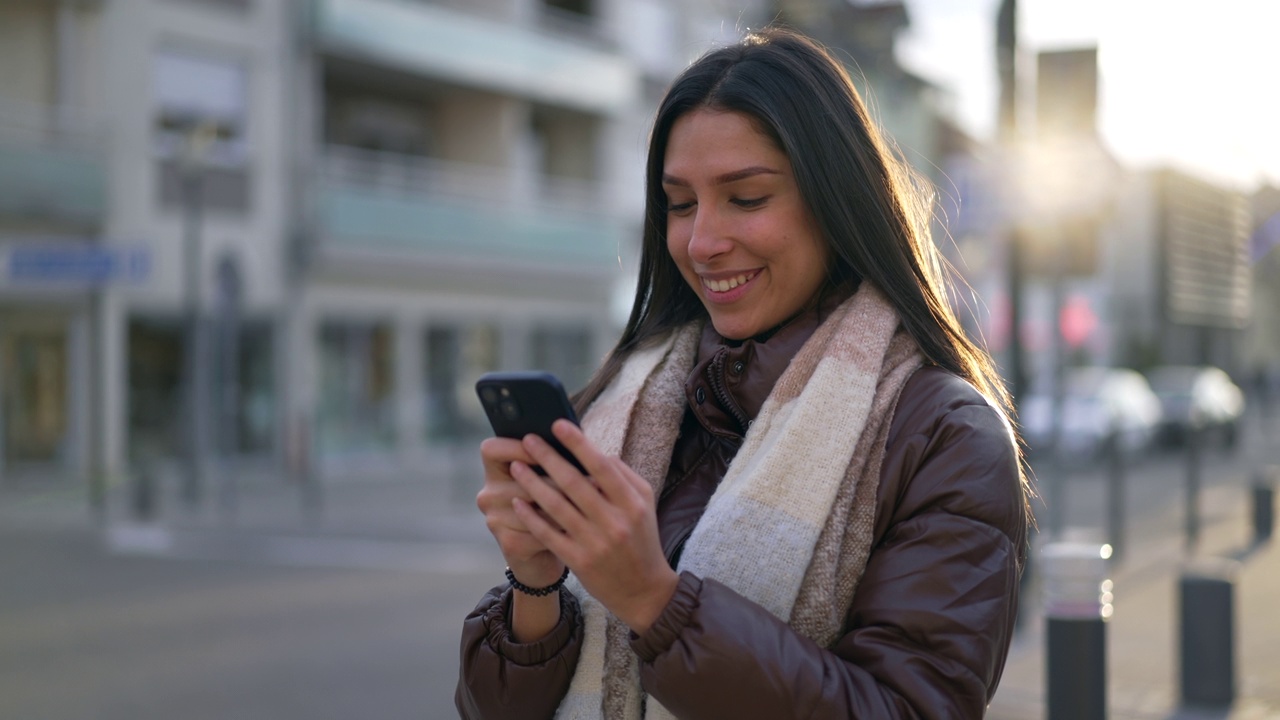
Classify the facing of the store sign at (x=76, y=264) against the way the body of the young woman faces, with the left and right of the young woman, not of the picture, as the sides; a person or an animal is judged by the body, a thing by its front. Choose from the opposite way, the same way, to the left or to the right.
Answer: to the left

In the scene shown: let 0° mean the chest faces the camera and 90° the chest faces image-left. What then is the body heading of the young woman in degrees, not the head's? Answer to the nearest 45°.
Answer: approximately 45°

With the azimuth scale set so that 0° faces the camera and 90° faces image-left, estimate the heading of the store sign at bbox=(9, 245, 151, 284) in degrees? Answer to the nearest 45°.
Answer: approximately 0°

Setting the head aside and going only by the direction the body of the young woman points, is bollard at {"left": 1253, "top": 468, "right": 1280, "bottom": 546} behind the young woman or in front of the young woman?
behind

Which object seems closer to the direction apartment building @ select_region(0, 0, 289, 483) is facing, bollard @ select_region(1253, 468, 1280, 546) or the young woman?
the young woman

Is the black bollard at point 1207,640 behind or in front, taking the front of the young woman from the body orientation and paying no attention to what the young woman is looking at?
behind

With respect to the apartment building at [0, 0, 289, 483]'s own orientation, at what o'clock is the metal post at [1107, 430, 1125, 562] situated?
The metal post is roughly at 11 o'clock from the apartment building.
